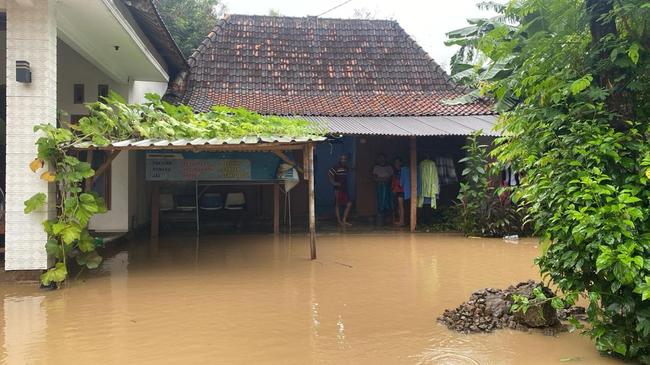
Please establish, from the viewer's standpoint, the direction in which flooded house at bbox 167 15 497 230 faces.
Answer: facing the viewer

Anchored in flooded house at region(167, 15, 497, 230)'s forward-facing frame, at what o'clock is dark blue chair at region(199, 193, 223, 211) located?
The dark blue chair is roughly at 2 o'clock from the flooded house.

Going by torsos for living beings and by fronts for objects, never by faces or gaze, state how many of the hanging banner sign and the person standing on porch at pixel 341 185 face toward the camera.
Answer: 2

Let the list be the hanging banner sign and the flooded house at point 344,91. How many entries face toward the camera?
2

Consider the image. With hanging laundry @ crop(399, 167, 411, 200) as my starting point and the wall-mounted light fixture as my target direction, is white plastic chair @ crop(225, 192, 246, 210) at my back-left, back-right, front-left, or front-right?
front-right

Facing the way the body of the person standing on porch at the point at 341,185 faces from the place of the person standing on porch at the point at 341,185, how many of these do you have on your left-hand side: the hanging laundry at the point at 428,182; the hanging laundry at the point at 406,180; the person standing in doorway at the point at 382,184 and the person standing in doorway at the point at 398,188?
4

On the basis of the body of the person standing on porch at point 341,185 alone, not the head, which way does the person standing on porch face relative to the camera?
toward the camera

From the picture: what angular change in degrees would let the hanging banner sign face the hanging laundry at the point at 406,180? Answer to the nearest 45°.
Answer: approximately 90° to its left

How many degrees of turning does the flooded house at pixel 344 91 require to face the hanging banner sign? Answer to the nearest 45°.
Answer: approximately 45° to its right

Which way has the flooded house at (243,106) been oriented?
toward the camera

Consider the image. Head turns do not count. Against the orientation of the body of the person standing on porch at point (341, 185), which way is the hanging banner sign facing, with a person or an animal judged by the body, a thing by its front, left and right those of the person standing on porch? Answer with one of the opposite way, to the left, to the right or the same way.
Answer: the same way

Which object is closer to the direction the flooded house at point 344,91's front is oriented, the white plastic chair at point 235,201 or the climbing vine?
the climbing vine

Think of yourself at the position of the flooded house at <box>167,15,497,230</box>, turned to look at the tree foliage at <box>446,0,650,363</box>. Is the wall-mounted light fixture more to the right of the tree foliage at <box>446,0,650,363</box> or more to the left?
right

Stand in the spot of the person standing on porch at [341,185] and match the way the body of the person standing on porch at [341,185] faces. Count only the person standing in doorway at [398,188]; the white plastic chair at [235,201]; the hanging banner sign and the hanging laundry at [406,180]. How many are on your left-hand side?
2
